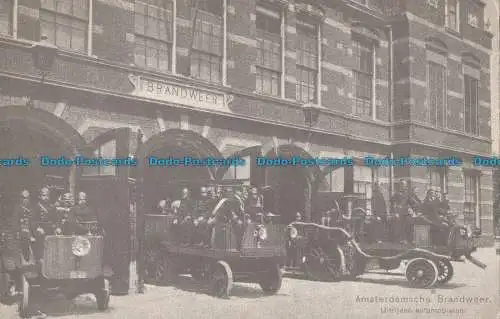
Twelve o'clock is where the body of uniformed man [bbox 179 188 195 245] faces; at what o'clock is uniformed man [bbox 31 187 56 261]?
uniformed man [bbox 31 187 56 261] is roughly at 1 o'clock from uniformed man [bbox 179 188 195 245].

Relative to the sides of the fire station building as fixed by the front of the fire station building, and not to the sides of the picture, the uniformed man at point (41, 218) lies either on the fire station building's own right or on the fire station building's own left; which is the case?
on the fire station building's own right

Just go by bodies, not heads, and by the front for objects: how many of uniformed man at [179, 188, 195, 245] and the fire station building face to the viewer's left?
0

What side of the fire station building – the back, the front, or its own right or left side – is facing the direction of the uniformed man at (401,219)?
front

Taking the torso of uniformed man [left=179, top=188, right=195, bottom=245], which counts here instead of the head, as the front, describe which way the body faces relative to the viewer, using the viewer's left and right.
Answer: facing the viewer

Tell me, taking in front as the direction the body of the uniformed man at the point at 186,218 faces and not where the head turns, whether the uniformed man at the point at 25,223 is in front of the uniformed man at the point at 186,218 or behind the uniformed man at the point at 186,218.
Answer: in front
